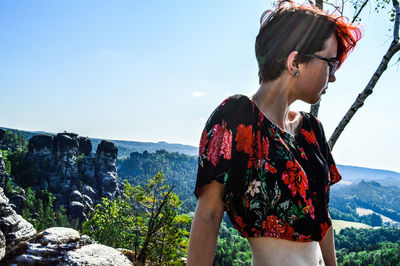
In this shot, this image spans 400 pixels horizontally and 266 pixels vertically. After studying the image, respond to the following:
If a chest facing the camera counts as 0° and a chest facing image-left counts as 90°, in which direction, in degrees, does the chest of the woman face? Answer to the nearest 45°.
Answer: approximately 315°

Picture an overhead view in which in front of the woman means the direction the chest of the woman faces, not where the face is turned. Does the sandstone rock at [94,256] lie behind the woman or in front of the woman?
behind

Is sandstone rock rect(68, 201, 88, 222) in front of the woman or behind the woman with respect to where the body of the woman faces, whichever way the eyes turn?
behind

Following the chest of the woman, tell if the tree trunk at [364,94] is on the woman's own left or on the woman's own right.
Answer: on the woman's own left

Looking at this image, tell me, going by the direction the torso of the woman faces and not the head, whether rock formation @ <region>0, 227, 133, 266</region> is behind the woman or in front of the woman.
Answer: behind
